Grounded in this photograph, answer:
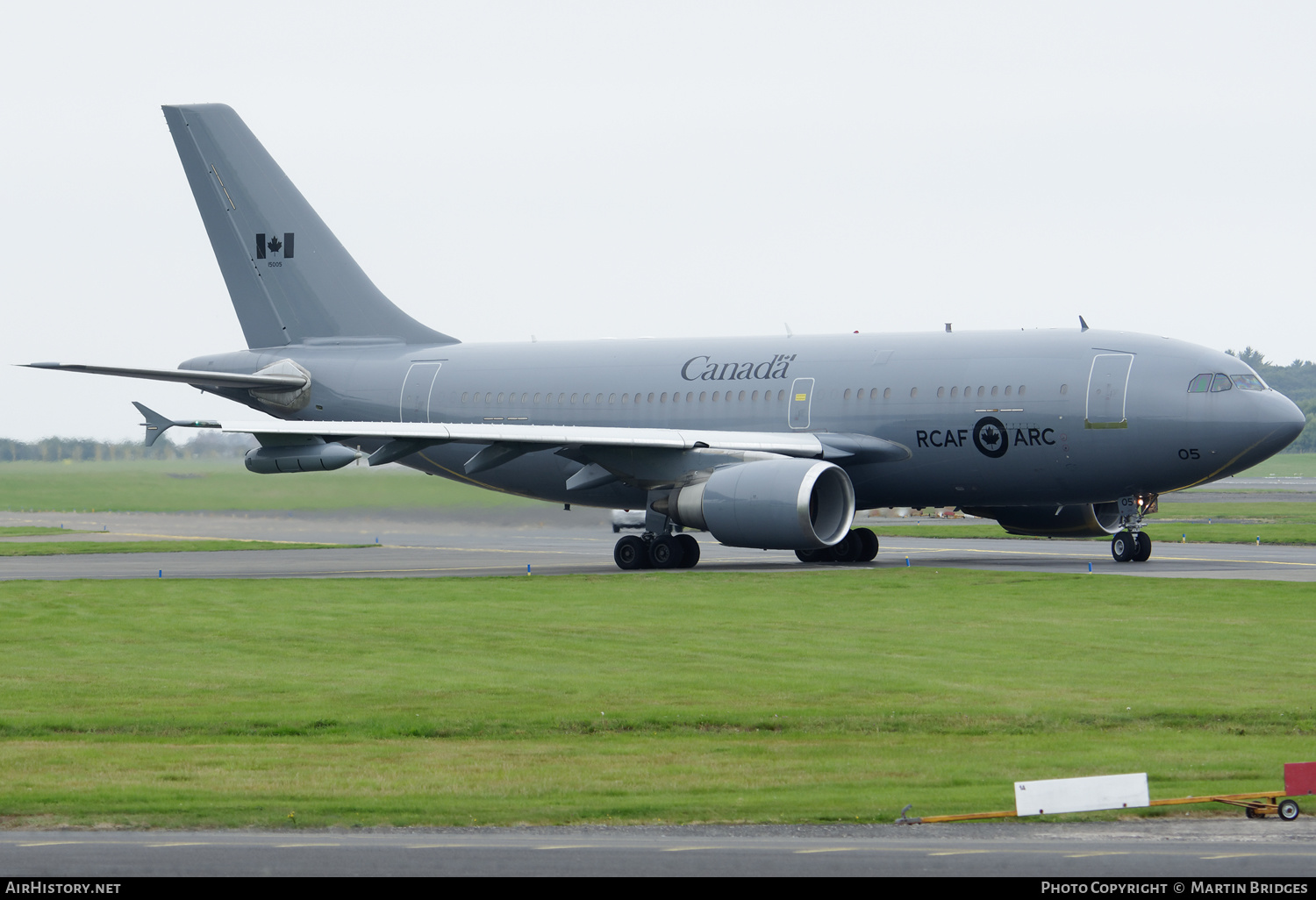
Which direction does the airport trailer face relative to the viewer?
to the viewer's left

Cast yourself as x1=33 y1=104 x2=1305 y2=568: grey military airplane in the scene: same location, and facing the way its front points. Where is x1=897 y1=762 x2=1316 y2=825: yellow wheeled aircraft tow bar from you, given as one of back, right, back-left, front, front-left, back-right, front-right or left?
front-right

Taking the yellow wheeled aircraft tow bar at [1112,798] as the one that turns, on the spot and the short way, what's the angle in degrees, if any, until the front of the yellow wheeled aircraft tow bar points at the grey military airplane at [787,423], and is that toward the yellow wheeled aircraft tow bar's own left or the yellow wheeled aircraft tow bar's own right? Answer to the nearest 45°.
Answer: approximately 90° to the yellow wheeled aircraft tow bar's own right

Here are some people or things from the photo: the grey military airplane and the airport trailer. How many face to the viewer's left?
1

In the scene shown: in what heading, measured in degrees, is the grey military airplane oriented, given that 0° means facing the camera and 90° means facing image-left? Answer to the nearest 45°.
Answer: approximately 315°
